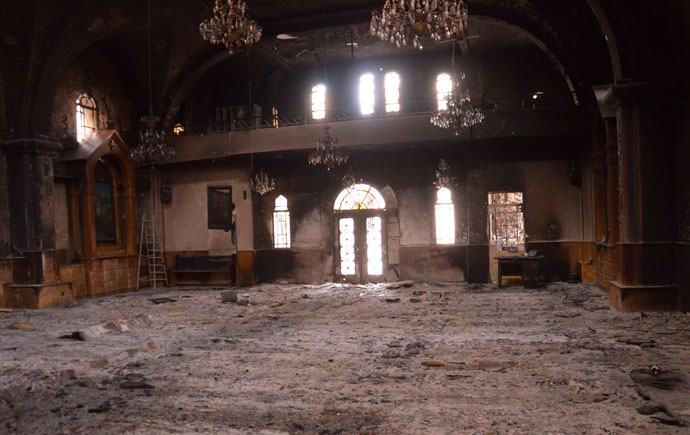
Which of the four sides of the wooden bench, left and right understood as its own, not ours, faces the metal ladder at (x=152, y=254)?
right

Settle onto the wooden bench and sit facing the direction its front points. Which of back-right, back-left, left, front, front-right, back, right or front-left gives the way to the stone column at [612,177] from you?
front-left

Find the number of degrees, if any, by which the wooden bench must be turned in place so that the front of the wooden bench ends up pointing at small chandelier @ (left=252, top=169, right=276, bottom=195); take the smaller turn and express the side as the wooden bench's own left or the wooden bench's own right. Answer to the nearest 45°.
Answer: approximately 45° to the wooden bench's own left

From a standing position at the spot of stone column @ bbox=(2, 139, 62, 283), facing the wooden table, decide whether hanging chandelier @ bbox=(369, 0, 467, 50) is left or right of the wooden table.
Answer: right

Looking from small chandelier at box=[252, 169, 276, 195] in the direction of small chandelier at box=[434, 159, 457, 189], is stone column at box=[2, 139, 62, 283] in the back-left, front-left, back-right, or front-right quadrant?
back-right

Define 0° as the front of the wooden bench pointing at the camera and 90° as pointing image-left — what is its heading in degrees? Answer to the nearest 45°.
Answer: approximately 0°

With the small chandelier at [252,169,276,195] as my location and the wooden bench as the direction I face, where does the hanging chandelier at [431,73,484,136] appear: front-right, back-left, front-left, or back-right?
back-left

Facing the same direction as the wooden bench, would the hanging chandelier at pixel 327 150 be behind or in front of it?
in front

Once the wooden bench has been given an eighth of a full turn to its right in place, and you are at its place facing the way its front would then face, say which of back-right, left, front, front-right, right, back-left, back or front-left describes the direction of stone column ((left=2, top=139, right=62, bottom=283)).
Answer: front

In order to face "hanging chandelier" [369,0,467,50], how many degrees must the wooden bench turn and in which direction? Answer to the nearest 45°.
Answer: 0° — it already faces it
